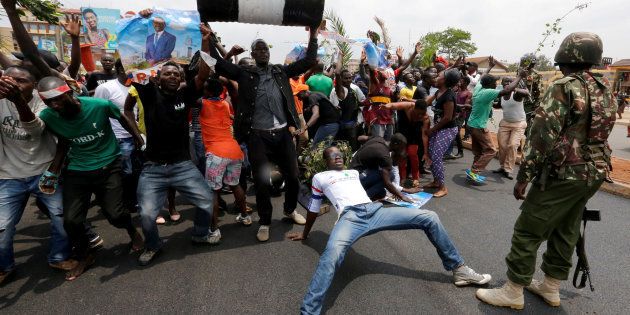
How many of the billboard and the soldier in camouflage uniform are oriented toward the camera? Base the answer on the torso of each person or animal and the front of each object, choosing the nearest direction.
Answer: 1

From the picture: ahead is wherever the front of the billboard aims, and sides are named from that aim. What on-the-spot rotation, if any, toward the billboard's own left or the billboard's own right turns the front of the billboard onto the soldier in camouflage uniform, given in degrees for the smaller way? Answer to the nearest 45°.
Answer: approximately 45° to the billboard's own left

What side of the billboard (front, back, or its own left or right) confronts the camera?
front

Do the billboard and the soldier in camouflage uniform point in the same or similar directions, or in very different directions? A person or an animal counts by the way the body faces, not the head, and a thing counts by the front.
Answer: very different directions

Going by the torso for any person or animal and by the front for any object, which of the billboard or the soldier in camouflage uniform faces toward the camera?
the billboard

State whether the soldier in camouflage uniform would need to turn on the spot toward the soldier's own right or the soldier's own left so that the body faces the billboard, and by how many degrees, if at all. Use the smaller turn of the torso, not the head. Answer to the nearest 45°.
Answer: approximately 45° to the soldier's own left

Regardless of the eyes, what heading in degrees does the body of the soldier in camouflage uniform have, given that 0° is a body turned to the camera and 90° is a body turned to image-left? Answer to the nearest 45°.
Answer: approximately 135°

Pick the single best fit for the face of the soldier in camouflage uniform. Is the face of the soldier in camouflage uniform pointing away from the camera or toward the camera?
away from the camera

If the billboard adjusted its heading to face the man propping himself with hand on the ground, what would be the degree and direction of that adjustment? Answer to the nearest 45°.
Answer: approximately 45° to its left
